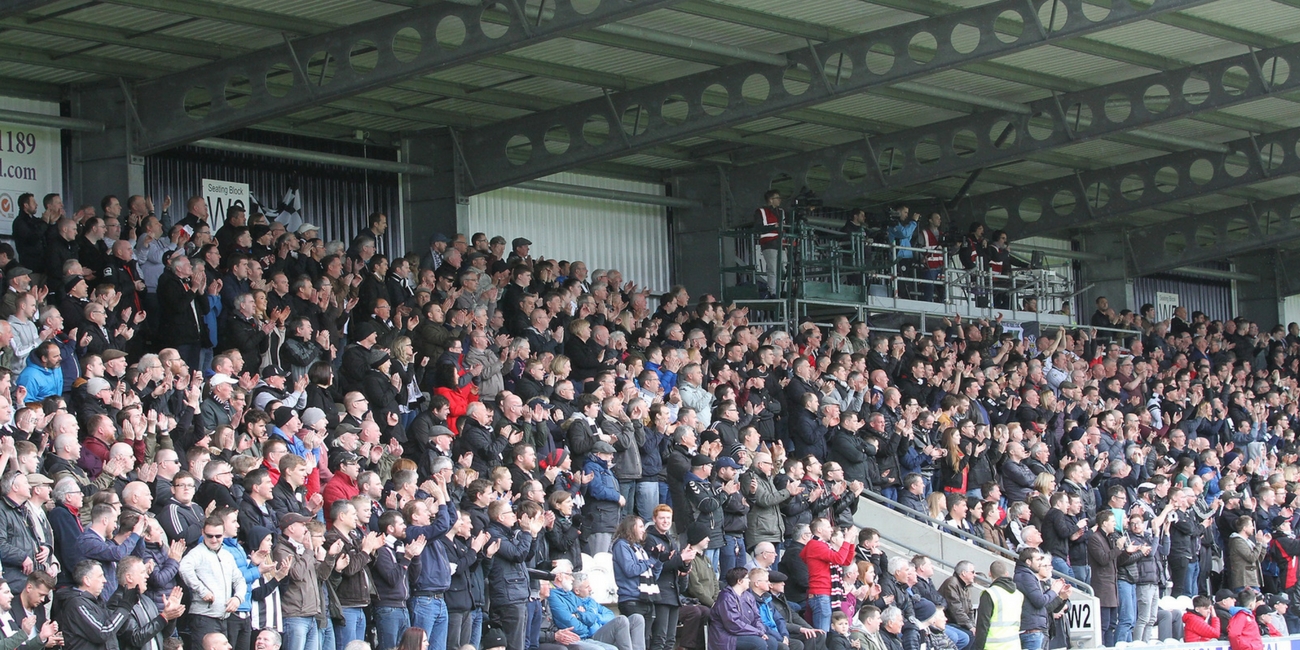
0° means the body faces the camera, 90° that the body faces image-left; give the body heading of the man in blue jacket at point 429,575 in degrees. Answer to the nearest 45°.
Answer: approximately 315°

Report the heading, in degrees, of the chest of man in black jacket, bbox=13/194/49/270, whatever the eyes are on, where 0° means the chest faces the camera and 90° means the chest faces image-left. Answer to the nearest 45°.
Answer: approximately 315°

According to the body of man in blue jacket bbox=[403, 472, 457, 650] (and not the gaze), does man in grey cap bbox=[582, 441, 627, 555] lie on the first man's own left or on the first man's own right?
on the first man's own left

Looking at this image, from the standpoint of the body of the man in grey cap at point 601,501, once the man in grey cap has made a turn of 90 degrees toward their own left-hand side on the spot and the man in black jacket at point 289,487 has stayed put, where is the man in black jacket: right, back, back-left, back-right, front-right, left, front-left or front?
back

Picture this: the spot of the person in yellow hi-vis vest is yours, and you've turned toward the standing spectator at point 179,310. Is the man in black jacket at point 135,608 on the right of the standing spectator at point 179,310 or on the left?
left

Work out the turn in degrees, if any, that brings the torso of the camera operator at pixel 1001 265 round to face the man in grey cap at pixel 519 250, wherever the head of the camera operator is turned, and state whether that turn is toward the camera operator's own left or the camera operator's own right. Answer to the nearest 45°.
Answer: approximately 135° to the camera operator's own right

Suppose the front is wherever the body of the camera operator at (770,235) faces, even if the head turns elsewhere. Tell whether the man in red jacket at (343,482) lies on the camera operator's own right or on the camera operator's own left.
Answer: on the camera operator's own right

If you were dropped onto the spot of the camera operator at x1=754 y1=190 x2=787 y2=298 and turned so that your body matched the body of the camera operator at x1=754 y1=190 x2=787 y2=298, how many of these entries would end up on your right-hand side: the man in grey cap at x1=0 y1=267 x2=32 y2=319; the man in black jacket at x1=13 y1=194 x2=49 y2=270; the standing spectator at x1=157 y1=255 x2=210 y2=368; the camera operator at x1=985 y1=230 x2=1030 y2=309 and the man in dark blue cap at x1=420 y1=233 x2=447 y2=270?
4

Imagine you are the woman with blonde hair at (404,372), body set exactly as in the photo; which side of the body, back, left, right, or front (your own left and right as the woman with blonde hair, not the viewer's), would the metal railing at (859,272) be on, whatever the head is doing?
left
